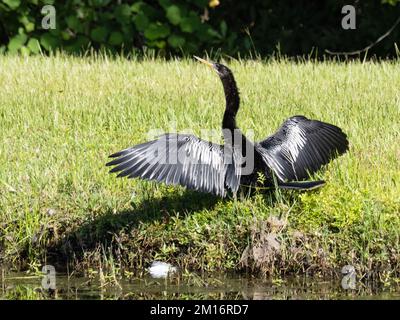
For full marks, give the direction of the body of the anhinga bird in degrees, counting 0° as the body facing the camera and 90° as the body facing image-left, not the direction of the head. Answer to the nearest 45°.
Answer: approximately 135°
